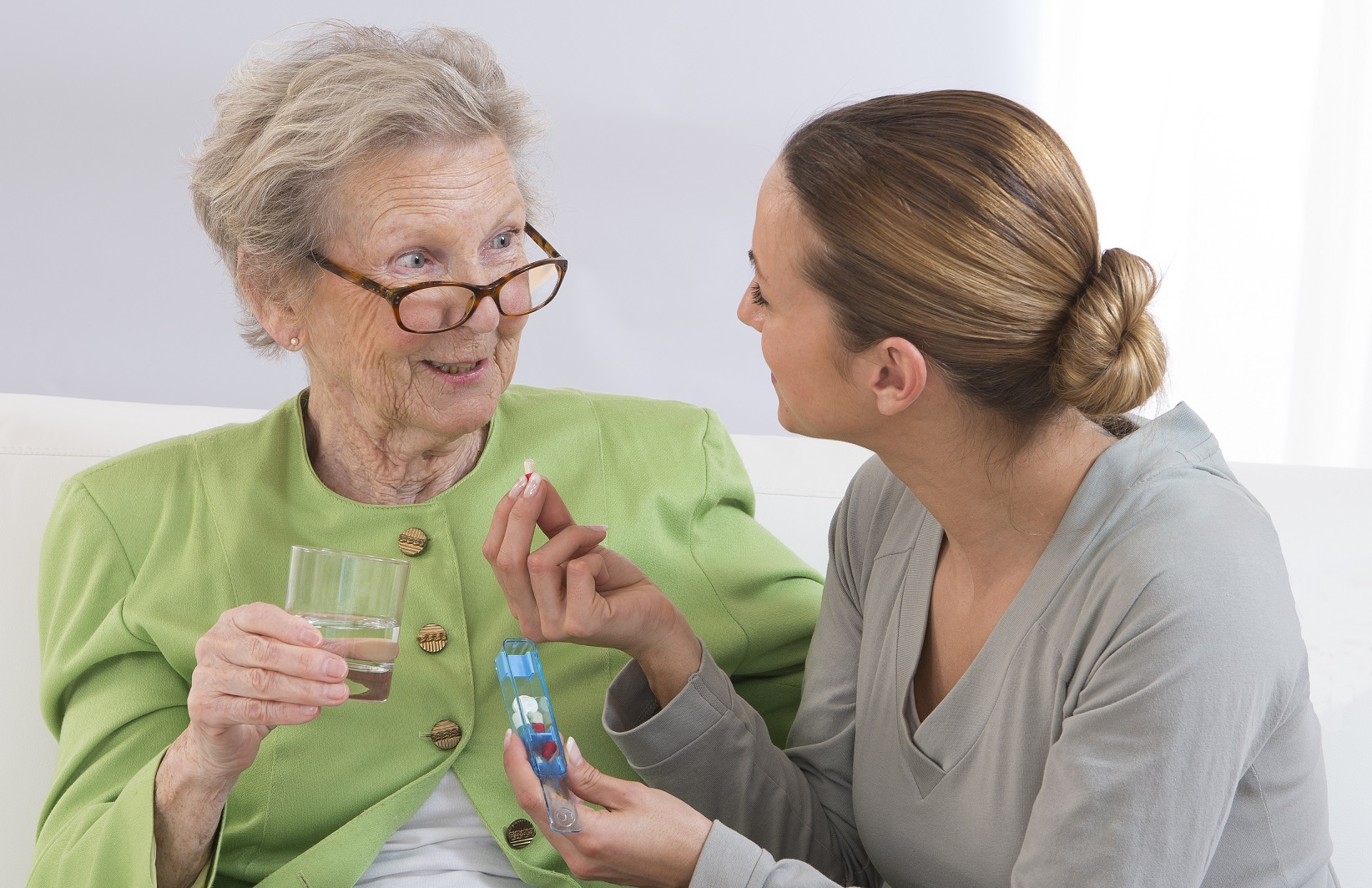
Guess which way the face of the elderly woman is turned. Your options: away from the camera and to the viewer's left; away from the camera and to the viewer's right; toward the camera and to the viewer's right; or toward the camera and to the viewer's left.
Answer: toward the camera and to the viewer's right

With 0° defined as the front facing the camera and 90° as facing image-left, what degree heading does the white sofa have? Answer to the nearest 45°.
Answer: approximately 0°
